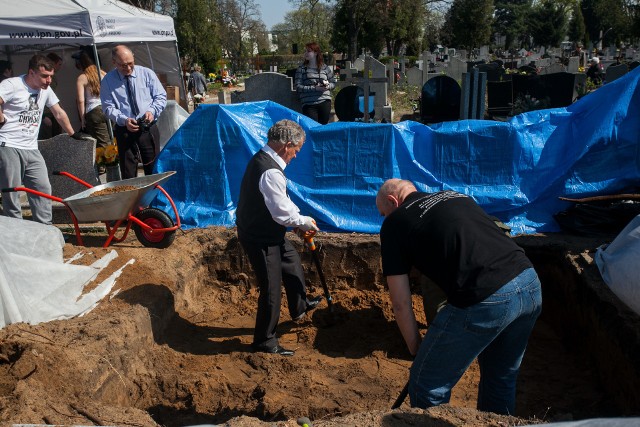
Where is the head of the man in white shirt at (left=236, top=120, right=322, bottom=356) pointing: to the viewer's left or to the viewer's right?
to the viewer's right

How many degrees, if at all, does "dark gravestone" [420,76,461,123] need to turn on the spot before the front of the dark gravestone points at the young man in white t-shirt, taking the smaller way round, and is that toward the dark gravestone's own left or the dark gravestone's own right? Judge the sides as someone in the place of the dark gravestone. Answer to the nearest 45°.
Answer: approximately 45° to the dark gravestone's own right

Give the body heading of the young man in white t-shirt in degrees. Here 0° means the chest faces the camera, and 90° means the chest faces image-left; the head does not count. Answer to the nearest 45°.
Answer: approximately 315°

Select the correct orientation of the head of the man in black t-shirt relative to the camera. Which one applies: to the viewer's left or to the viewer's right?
to the viewer's left

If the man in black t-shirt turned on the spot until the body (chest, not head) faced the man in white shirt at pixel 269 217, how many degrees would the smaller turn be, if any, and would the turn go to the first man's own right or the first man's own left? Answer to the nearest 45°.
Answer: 0° — they already face them

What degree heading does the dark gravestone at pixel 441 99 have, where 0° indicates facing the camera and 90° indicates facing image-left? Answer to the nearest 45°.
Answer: approximately 0°

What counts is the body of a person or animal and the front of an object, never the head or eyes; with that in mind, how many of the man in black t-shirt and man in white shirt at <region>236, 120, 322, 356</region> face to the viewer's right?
1

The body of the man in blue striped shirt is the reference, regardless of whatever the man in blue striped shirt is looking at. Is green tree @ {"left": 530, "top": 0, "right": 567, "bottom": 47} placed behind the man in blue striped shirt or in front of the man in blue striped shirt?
behind

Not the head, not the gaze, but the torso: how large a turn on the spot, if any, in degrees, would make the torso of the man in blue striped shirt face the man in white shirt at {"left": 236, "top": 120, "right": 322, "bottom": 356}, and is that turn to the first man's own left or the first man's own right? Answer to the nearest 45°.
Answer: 0° — they already face them

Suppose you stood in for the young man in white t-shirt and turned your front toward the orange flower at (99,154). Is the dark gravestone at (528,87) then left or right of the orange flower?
right

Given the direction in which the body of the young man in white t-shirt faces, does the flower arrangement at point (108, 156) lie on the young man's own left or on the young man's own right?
on the young man's own left

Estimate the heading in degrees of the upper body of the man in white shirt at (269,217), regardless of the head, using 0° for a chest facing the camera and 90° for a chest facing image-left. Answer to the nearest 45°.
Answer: approximately 270°
